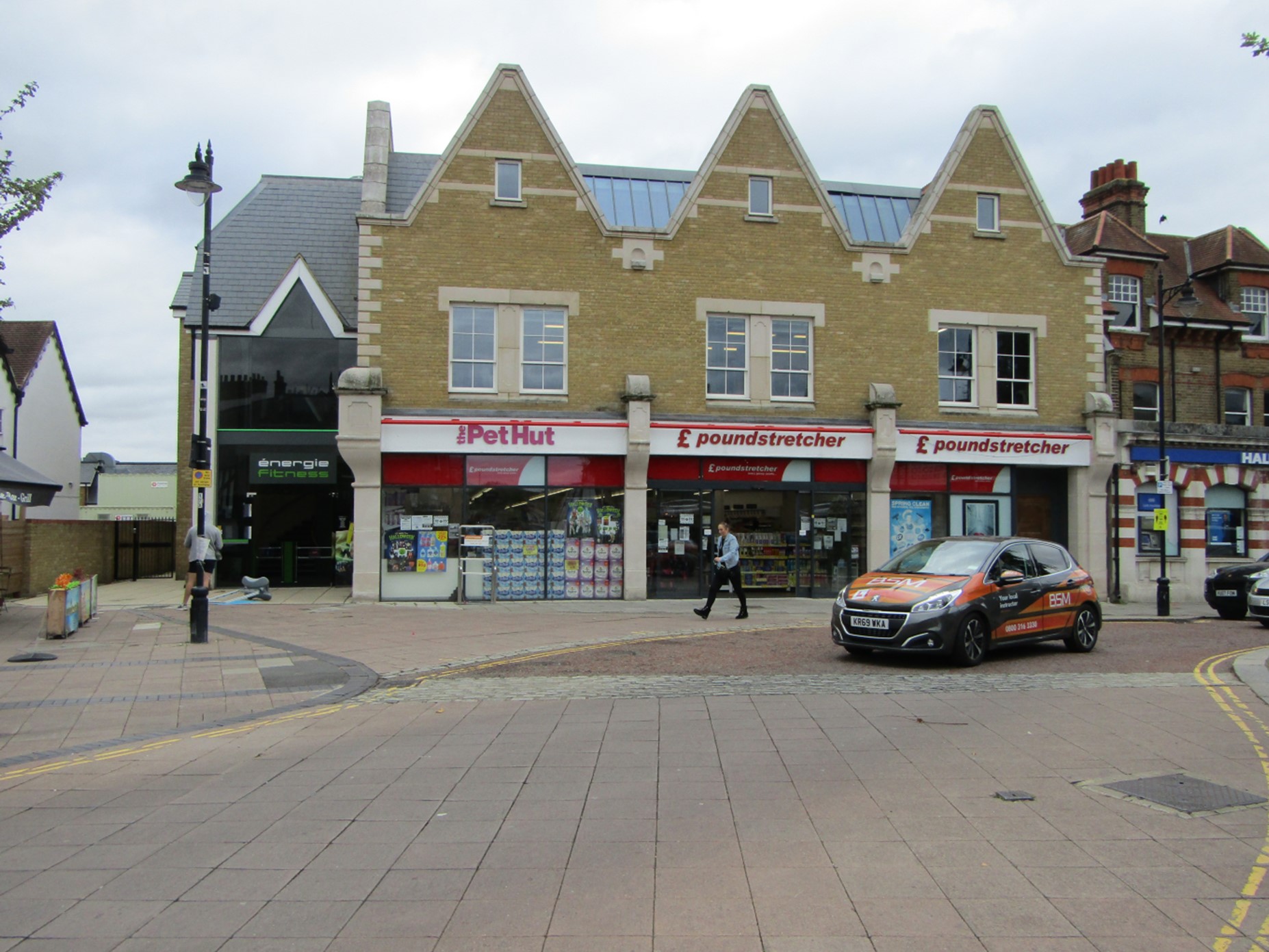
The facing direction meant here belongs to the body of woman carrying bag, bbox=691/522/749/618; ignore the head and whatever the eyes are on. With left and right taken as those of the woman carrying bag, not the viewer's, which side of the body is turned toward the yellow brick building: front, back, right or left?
right

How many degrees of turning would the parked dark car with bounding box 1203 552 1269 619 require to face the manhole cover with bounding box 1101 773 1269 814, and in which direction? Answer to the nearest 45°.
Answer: approximately 45° to its left

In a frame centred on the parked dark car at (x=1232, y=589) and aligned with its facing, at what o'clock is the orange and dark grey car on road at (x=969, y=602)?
the orange and dark grey car on road at (x=969, y=602) is roughly at 11 o'clock from the parked dark car at (x=1232, y=589).

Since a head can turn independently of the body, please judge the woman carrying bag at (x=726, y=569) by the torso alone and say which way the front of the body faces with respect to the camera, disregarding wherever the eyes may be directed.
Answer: to the viewer's left

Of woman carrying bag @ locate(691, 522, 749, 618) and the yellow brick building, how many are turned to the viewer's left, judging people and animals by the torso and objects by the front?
1

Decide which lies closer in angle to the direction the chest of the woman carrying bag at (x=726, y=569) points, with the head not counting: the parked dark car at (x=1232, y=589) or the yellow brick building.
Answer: the yellow brick building

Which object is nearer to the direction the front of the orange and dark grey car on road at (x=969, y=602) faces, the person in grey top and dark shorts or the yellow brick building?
the person in grey top and dark shorts

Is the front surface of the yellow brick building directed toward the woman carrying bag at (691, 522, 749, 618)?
yes

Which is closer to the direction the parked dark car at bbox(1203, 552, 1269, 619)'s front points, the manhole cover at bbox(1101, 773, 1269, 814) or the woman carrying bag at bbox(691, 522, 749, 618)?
the woman carrying bag

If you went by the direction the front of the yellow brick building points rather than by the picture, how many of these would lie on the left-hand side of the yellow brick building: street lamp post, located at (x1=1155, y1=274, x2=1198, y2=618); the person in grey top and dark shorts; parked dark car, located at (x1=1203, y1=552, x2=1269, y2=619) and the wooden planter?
2

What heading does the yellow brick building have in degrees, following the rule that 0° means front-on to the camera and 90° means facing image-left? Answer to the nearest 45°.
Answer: approximately 0°
